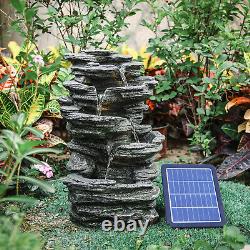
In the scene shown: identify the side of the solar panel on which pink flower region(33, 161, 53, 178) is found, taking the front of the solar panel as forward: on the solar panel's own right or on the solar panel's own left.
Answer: on the solar panel's own right

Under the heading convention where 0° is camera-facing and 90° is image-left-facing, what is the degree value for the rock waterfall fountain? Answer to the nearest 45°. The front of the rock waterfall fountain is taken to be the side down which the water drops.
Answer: approximately 0°

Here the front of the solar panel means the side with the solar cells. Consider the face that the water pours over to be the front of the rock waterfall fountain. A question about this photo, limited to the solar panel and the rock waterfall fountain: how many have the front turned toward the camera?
2

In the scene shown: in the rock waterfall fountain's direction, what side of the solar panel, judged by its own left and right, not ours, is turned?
right

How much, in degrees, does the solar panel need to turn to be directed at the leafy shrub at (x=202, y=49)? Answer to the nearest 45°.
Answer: approximately 180°

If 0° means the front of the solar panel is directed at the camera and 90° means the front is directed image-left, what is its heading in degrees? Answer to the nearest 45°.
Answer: approximately 0°

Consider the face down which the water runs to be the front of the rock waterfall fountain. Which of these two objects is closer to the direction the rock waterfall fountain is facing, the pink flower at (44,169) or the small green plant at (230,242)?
the small green plant

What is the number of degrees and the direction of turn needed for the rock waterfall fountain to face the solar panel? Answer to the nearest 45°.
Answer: approximately 90° to its left

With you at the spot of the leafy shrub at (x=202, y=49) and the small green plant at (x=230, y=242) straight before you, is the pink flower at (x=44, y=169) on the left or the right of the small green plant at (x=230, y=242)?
right
